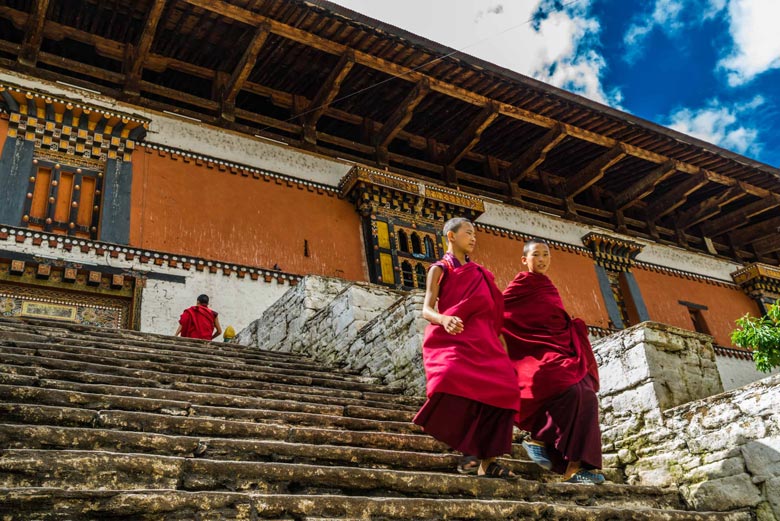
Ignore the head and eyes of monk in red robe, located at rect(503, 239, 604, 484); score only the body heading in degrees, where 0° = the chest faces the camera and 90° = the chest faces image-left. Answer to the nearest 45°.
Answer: approximately 315°

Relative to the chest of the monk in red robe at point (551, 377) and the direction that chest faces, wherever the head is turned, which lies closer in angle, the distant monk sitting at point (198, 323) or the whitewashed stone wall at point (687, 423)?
the whitewashed stone wall

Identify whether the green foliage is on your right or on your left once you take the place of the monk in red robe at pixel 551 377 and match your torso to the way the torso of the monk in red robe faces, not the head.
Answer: on your left

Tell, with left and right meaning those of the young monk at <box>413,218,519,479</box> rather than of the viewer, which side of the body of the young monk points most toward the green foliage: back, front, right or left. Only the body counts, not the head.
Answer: left

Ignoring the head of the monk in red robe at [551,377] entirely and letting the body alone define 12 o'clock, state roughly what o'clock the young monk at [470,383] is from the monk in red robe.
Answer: The young monk is roughly at 3 o'clock from the monk in red robe.

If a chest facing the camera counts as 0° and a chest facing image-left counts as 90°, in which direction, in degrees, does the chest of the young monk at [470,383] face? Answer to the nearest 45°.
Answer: approximately 315°

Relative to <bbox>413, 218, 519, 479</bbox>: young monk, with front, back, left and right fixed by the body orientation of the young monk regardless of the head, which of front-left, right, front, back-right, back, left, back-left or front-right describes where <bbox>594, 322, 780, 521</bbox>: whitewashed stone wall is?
left
